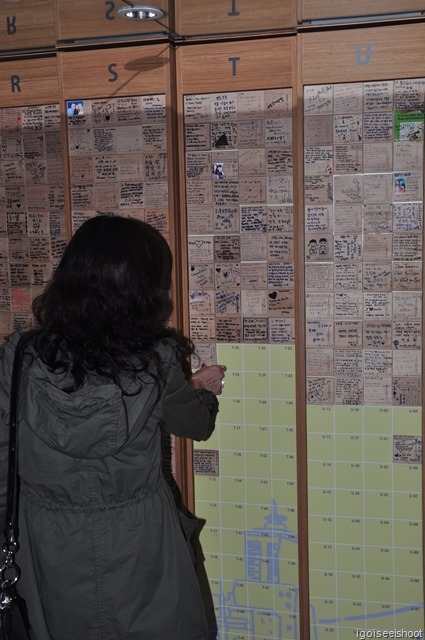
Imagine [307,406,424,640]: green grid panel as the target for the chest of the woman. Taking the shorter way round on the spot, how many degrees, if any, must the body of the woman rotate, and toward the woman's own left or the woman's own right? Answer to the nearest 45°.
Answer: approximately 45° to the woman's own right

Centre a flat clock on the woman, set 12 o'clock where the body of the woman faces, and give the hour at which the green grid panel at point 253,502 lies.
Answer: The green grid panel is roughly at 1 o'clock from the woman.

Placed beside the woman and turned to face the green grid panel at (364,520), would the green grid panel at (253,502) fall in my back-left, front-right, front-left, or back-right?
front-left

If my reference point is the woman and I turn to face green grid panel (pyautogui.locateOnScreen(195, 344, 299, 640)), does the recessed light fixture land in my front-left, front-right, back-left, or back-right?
front-left

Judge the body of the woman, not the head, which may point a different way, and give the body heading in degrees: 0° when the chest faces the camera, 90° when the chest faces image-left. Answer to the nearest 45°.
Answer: approximately 180°
